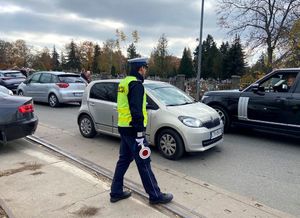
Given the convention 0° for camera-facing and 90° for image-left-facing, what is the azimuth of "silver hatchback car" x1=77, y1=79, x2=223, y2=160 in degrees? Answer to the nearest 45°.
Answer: approximately 315°

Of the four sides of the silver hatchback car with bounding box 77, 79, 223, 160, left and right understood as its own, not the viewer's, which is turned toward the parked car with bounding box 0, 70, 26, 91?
back

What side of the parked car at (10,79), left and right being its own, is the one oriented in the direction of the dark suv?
back

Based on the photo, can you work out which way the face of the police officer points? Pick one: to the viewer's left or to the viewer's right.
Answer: to the viewer's right

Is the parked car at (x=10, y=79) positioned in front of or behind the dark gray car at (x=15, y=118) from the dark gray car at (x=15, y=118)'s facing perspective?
in front

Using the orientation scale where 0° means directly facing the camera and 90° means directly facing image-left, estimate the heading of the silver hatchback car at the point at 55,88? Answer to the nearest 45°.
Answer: approximately 135°

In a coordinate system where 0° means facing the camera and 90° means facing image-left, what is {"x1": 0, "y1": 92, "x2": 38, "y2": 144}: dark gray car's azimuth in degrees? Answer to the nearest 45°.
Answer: approximately 135°

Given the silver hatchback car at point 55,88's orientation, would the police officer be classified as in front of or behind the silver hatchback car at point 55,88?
behind

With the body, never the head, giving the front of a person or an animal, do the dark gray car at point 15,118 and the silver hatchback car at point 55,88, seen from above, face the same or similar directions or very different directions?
same or similar directions

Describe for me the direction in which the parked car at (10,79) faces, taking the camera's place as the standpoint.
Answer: facing away from the viewer and to the left of the viewer

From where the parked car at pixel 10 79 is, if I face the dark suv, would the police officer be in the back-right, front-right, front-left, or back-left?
front-right

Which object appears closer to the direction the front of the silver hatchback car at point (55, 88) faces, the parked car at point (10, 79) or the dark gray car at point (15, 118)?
the parked car

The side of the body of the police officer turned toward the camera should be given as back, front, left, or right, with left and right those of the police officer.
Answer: right

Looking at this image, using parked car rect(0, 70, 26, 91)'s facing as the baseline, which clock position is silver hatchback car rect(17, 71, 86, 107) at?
The silver hatchback car is roughly at 7 o'clock from the parked car.

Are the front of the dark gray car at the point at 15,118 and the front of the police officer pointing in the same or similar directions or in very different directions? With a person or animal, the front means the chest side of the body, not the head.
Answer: very different directions

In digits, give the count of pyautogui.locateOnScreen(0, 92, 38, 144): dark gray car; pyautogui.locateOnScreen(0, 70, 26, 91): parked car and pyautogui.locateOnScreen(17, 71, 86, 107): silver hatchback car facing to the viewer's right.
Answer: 0
